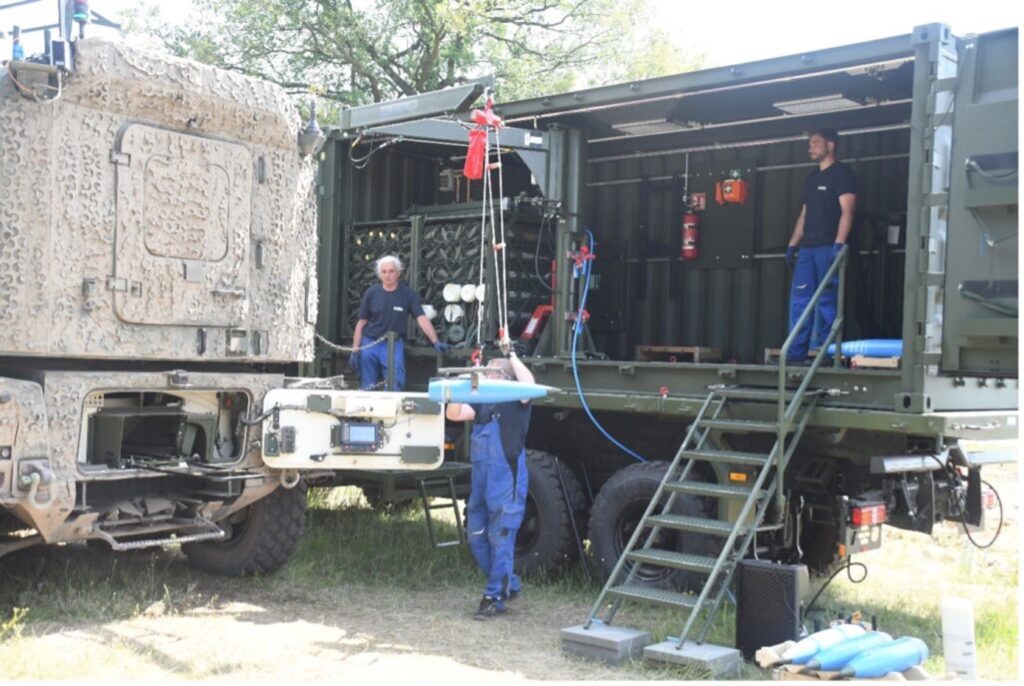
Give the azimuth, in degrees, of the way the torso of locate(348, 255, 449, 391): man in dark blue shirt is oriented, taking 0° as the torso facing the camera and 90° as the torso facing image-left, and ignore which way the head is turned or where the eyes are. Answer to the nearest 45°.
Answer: approximately 0°

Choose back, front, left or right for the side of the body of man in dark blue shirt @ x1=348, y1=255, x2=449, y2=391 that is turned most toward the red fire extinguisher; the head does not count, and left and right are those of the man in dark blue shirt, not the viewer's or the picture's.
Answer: left

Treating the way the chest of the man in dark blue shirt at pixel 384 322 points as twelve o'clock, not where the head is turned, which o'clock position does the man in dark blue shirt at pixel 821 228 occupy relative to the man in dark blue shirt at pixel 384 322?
the man in dark blue shirt at pixel 821 228 is roughly at 10 o'clock from the man in dark blue shirt at pixel 384 322.

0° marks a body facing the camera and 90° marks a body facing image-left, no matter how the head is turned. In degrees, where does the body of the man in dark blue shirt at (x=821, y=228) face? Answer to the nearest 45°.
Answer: approximately 45°

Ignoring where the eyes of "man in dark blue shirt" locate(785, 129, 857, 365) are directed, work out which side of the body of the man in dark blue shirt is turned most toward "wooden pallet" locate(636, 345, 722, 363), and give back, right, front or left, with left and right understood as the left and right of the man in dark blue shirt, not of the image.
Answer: right

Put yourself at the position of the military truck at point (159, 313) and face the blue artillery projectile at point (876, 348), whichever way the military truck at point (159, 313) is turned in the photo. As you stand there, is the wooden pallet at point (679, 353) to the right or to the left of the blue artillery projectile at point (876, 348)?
left

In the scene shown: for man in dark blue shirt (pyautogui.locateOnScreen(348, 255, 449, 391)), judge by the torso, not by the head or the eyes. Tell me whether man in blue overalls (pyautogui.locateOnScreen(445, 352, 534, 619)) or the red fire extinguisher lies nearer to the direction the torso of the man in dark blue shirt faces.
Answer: the man in blue overalls
